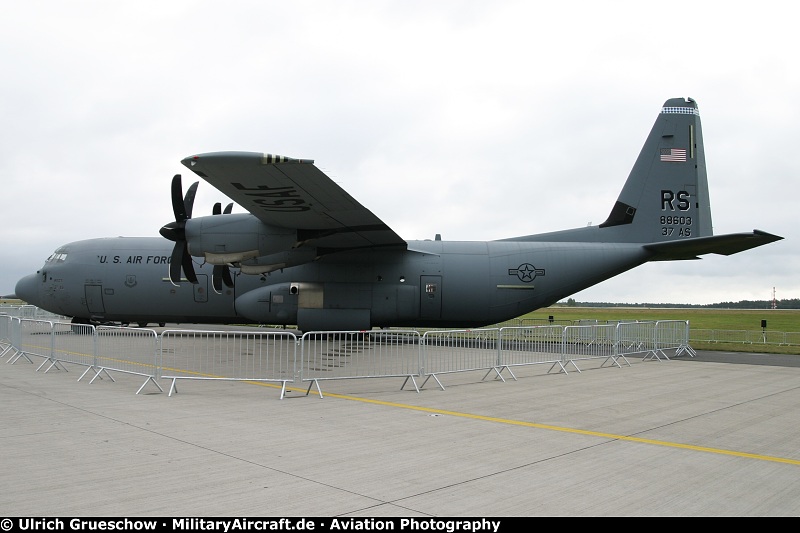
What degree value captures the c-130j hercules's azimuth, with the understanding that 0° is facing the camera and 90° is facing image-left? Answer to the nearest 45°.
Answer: approximately 90°

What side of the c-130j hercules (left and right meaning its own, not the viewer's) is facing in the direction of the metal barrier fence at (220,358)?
left

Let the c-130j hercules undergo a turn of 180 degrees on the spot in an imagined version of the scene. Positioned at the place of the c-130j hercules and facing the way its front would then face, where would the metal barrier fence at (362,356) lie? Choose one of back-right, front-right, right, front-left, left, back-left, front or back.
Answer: right
